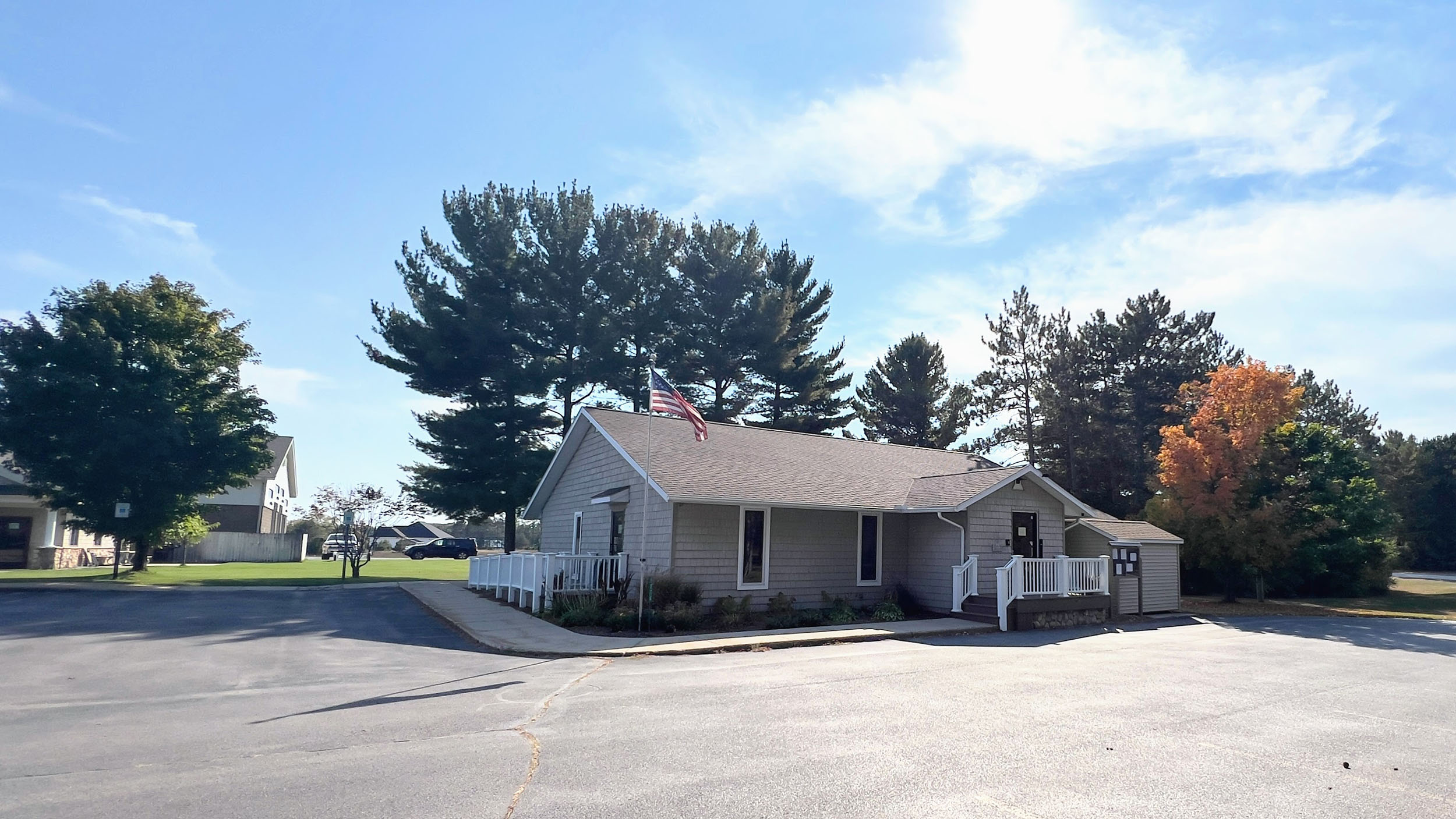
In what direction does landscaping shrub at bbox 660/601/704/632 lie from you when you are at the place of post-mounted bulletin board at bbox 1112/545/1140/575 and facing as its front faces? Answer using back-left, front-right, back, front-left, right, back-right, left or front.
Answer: front-right

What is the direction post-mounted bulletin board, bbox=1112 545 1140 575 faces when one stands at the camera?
facing the viewer

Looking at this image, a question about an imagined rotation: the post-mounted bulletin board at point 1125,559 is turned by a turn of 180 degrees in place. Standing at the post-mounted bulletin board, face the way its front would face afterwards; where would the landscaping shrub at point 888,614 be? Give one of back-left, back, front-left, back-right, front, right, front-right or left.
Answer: back-left

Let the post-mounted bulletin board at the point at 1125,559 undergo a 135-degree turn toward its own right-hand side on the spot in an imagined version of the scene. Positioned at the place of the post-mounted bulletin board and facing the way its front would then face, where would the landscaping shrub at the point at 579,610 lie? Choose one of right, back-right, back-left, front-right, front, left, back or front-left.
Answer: left

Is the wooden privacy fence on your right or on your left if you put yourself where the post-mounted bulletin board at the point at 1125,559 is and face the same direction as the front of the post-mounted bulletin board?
on your right

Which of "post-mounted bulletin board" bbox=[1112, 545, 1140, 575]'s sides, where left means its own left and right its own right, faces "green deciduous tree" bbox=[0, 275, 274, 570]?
right

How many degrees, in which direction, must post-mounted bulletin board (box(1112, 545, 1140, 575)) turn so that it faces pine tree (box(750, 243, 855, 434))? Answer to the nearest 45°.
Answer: approximately 135° to its right

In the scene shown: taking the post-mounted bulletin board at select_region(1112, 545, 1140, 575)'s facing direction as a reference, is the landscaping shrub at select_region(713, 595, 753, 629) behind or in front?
in front
